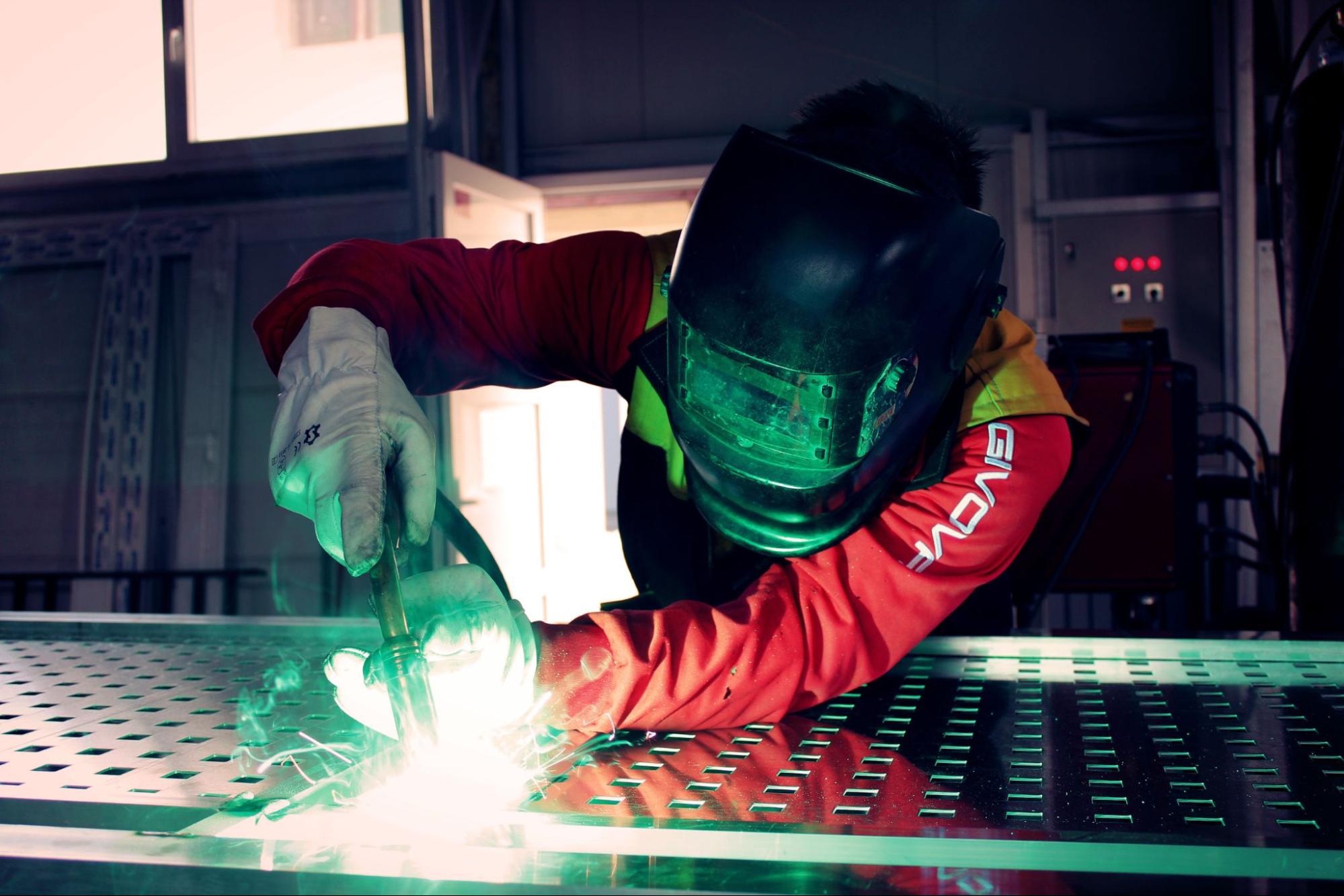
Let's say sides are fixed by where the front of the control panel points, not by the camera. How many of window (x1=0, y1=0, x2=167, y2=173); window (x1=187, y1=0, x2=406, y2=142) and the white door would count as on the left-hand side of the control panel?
0

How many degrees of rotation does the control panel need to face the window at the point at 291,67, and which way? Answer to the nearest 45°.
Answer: approximately 90° to its right

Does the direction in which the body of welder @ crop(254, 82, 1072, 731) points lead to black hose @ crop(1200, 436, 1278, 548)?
no

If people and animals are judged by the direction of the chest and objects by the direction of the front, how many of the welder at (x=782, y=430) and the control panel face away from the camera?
0

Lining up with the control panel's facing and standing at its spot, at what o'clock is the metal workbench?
The metal workbench is roughly at 12 o'clock from the control panel.

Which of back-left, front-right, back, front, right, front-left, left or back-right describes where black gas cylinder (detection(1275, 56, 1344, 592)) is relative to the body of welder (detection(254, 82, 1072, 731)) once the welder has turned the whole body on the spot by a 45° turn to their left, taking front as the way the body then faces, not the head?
back-left

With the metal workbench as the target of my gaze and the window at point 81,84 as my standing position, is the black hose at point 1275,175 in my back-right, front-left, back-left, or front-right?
front-left

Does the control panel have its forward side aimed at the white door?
no

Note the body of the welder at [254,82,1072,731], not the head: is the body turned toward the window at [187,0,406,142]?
no

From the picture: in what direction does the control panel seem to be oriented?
toward the camera

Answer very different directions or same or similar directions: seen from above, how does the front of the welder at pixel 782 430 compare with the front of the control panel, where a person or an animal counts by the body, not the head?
same or similar directions

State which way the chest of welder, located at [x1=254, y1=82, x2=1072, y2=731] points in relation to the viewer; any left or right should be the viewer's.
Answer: facing the viewer and to the left of the viewer
